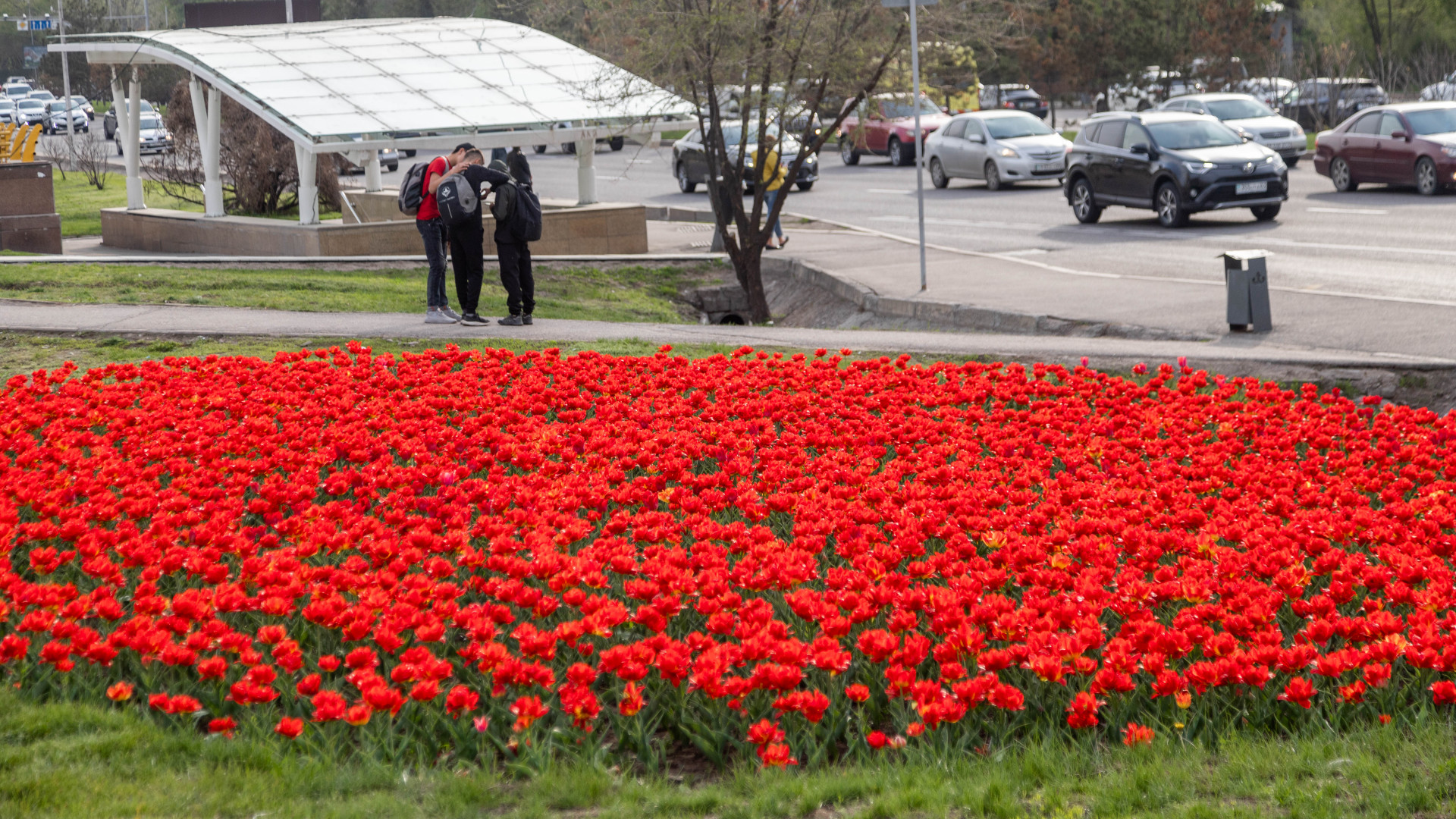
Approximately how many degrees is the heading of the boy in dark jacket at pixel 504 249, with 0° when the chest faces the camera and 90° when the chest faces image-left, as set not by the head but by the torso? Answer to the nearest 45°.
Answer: approximately 90°

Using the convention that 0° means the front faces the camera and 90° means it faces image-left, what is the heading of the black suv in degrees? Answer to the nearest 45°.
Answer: approximately 315°

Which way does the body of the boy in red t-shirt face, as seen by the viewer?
to the viewer's right

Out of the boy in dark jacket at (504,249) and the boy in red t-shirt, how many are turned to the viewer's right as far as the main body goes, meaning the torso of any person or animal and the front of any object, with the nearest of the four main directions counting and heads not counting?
1

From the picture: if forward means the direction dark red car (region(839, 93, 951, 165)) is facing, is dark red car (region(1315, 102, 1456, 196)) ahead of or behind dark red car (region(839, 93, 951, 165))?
ahead

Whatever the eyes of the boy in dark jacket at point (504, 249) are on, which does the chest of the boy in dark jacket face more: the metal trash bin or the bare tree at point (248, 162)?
the bare tree

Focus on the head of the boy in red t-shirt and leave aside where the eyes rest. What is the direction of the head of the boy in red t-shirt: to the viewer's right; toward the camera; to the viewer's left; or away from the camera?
to the viewer's right

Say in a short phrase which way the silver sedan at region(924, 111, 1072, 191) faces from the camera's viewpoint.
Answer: facing the viewer and to the right of the viewer

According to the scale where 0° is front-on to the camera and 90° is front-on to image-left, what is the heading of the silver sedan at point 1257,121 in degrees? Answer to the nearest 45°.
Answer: approximately 315°

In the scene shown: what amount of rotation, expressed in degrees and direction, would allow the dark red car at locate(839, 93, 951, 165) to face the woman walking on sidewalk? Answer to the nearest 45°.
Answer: approximately 45° to its right

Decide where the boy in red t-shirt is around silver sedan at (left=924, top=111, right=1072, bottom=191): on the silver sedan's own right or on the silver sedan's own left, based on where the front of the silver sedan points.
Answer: on the silver sedan's own right

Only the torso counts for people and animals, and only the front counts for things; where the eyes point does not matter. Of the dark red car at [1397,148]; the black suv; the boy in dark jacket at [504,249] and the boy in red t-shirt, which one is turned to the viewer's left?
the boy in dark jacket

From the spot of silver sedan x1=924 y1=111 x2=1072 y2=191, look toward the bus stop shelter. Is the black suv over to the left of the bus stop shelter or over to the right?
left

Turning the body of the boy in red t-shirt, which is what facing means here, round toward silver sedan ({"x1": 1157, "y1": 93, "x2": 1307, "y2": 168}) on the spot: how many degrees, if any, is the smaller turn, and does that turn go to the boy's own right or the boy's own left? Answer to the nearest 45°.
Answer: approximately 45° to the boy's own left

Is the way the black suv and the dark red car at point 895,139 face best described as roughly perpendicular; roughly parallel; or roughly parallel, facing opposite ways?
roughly parallel

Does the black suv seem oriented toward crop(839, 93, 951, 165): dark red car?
no

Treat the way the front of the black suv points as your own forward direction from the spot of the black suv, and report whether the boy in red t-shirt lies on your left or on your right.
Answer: on your right
